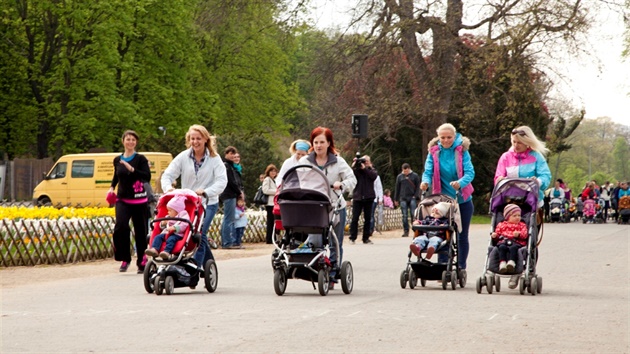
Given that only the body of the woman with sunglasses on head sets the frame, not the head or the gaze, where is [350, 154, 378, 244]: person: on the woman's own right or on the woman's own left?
on the woman's own right

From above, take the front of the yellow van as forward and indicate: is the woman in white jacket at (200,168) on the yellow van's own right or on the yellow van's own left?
on the yellow van's own left

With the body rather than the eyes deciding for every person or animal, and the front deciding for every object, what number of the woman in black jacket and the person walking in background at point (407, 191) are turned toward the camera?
2

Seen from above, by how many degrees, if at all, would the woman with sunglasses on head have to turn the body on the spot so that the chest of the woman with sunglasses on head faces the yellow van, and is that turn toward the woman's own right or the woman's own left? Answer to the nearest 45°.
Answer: approximately 90° to the woman's own right

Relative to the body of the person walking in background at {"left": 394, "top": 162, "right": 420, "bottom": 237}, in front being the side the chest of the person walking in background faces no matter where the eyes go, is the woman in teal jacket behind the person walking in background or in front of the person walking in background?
in front

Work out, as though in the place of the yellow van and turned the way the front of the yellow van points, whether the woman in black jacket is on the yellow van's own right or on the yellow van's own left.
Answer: on the yellow van's own left

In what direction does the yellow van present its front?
to the viewer's left

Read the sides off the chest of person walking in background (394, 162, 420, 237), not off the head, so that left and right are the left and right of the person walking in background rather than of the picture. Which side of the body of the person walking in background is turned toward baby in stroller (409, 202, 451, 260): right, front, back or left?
front

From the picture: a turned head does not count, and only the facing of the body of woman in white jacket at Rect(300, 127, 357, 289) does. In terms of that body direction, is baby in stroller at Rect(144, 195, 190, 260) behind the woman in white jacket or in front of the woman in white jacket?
in front

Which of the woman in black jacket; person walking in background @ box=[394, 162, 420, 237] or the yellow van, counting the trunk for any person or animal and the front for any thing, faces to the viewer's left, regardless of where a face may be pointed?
the yellow van

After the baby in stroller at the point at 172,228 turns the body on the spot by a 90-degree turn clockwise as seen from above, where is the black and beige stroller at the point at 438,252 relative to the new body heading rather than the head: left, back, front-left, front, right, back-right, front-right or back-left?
back-right
